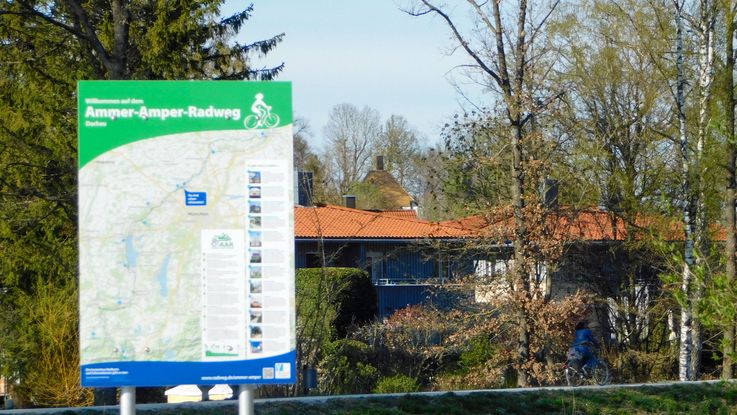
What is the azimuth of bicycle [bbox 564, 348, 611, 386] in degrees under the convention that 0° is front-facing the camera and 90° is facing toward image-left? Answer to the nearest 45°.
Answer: approximately 90°

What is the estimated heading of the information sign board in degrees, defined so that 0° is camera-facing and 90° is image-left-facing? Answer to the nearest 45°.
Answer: approximately 0°

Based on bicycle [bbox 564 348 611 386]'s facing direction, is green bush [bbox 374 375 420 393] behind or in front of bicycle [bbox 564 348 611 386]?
in front

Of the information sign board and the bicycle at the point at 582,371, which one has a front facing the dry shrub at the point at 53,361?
the bicycle

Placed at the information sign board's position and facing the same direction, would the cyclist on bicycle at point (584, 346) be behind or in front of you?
behind

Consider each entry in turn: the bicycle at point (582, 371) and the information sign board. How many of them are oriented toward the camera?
1

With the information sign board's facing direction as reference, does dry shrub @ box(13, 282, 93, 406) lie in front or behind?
behind

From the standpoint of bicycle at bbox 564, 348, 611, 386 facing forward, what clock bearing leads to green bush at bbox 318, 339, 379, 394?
The green bush is roughly at 12 o'clock from the bicycle.

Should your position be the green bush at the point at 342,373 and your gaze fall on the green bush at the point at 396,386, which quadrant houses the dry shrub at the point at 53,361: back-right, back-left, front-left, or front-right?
back-right
